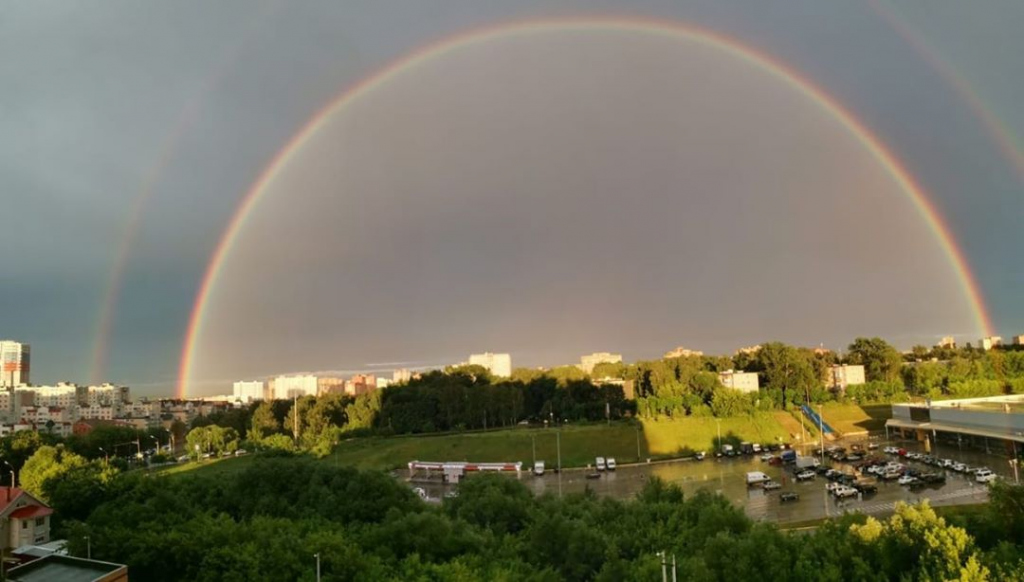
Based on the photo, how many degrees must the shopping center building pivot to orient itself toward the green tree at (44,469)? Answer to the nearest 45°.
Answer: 0° — it already faces it

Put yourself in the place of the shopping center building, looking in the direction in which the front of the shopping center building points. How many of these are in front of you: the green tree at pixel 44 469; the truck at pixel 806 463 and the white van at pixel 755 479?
3

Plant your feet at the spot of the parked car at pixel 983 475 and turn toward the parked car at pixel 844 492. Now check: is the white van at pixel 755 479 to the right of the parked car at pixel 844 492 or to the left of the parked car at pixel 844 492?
right

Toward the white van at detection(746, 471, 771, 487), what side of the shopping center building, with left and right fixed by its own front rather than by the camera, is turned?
front

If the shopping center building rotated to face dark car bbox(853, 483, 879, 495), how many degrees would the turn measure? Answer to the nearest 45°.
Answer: approximately 45° to its left

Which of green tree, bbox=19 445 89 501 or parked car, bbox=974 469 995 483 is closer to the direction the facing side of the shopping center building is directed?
the green tree

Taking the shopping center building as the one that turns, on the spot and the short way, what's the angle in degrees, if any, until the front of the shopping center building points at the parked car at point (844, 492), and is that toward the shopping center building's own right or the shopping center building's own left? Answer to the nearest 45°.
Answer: approximately 45° to the shopping center building's own left

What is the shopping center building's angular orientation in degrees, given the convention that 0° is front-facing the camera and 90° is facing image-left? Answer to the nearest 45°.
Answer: approximately 45°

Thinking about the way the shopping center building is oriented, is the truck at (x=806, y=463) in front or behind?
in front

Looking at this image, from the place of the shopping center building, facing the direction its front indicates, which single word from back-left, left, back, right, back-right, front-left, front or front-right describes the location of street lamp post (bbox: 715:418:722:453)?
front-right

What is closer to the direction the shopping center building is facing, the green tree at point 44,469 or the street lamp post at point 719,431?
the green tree
